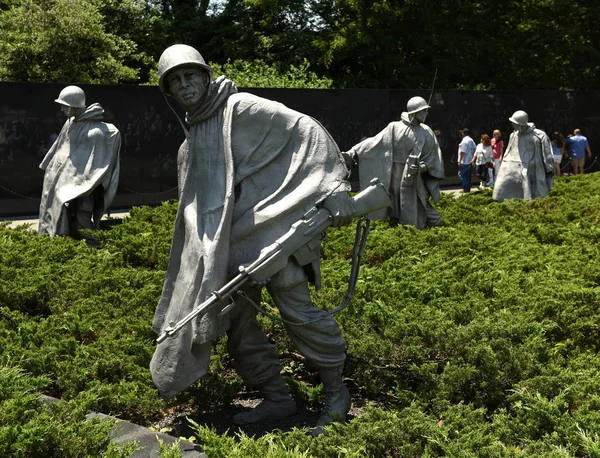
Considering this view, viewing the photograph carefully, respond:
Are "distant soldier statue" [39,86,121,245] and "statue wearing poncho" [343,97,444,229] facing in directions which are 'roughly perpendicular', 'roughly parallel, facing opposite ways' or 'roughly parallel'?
roughly perpendicular

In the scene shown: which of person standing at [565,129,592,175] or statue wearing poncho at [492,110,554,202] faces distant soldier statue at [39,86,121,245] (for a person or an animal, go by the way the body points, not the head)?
the statue wearing poncho

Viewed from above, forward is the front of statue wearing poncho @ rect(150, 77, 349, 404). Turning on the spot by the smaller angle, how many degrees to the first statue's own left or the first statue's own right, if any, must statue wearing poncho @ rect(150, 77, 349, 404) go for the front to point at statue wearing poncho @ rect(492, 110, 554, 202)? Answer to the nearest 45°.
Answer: approximately 135° to the first statue's own right

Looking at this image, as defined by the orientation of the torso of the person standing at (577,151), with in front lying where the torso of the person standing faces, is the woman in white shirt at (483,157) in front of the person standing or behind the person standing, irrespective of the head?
behind

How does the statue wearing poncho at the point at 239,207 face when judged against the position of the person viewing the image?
facing the viewer and to the left of the viewer

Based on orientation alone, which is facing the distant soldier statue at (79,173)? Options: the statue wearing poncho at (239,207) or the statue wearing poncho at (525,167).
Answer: the statue wearing poncho at (525,167)

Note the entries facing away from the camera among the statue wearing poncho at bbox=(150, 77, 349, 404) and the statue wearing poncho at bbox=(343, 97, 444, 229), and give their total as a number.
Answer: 0

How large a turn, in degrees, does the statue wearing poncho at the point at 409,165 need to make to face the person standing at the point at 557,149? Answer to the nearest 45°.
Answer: approximately 135° to its left

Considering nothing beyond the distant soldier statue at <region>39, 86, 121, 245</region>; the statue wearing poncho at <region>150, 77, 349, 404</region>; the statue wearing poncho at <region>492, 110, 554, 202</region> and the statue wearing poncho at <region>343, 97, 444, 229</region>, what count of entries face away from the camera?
0

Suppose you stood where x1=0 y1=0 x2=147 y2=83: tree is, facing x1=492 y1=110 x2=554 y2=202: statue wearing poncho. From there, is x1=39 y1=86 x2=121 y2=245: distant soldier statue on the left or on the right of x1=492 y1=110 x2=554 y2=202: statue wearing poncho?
right

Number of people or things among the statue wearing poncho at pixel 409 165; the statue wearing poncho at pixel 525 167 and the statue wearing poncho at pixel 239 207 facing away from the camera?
0
